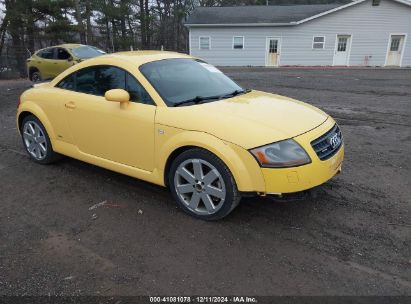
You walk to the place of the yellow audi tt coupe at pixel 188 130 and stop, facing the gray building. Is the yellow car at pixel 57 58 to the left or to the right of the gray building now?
left

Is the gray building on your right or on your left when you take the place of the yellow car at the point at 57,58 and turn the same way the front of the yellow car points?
on your left

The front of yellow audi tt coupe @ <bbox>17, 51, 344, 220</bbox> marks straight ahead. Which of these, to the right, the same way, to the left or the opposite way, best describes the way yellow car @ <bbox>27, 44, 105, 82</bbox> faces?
the same way

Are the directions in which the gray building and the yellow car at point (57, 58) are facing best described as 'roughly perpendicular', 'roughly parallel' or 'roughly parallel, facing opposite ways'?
roughly perpendicular

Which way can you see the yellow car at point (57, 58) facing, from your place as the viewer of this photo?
facing the viewer and to the right of the viewer

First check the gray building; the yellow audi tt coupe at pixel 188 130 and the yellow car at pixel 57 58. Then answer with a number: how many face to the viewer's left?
0

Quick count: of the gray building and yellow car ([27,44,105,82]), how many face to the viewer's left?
0

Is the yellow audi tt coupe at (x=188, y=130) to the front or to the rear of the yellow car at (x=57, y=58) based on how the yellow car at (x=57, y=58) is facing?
to the front

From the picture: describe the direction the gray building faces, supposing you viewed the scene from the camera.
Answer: facing the viewer

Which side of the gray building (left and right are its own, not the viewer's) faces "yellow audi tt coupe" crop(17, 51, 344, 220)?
front
